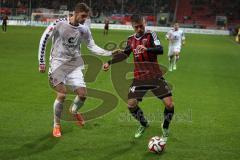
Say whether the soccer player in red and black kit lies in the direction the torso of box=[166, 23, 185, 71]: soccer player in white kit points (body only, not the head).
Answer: yes

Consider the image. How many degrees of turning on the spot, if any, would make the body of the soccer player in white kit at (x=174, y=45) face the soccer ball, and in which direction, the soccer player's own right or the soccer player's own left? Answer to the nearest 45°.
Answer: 0° — they already face it

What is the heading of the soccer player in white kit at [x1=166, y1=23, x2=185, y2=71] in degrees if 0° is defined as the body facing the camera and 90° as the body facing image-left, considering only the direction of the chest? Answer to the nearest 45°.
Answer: approximately 0°
